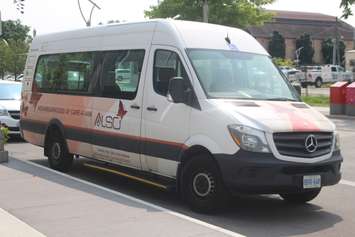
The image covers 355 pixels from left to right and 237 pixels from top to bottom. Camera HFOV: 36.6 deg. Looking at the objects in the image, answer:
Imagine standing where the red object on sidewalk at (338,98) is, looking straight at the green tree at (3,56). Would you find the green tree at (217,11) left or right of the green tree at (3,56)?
right

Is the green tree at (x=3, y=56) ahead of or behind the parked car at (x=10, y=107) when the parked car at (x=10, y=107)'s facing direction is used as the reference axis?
behind

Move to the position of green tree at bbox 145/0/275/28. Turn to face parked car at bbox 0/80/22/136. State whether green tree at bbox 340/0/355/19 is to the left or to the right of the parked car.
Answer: left

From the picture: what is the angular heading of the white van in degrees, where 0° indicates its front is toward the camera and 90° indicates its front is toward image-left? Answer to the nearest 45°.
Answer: approximately 315°

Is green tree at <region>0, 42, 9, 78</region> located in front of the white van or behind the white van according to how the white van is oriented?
behind

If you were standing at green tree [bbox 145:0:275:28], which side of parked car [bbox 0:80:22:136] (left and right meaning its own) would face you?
left

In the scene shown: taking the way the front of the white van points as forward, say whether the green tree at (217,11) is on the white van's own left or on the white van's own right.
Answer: on the white van's own left

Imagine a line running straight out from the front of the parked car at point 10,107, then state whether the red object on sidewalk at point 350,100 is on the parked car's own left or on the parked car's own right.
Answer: on the parked car's own left

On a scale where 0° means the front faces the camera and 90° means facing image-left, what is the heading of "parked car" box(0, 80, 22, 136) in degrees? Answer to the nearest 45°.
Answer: approximately 315°

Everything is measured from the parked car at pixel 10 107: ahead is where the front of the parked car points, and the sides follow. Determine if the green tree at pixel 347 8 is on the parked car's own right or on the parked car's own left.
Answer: on the parked car's own left

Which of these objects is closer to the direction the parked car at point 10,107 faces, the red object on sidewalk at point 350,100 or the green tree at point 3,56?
the red object on sidewalk
